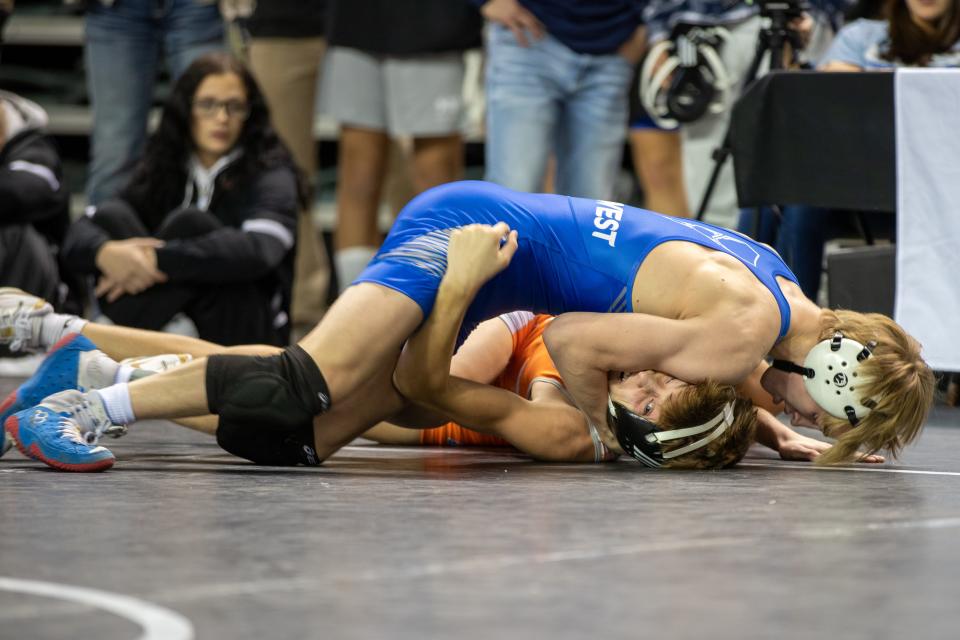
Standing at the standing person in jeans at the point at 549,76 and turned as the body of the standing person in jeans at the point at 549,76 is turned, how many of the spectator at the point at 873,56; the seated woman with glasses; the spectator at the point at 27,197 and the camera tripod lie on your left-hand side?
2

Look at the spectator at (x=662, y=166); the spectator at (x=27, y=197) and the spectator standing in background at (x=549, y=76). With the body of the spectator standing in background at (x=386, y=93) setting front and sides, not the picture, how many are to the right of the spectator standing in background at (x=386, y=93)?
1

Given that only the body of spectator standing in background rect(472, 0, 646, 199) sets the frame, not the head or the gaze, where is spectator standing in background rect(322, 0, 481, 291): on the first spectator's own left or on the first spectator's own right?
on the first spectator's own right

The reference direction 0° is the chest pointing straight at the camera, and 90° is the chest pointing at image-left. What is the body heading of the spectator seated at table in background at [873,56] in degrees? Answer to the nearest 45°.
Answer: approximately 0°

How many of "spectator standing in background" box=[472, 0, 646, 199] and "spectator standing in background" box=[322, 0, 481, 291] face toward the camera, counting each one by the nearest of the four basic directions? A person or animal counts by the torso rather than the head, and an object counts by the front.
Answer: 2

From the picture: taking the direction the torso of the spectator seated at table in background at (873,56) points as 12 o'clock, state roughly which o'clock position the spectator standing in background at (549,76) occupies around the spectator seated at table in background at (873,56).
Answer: the spectator standing in background at (549,76) is roughly at 3 o'clock from the spectator seated at table in background at (873,56).

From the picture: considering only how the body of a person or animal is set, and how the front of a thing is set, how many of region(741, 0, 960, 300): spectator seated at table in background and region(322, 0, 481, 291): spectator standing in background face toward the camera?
2

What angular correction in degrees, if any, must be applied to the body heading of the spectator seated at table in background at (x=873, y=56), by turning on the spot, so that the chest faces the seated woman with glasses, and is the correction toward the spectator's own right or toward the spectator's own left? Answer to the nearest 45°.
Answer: approximately 90° to the spectator's own right

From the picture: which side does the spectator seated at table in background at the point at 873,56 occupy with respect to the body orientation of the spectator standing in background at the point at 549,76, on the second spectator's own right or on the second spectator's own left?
on the second spectator's own left
